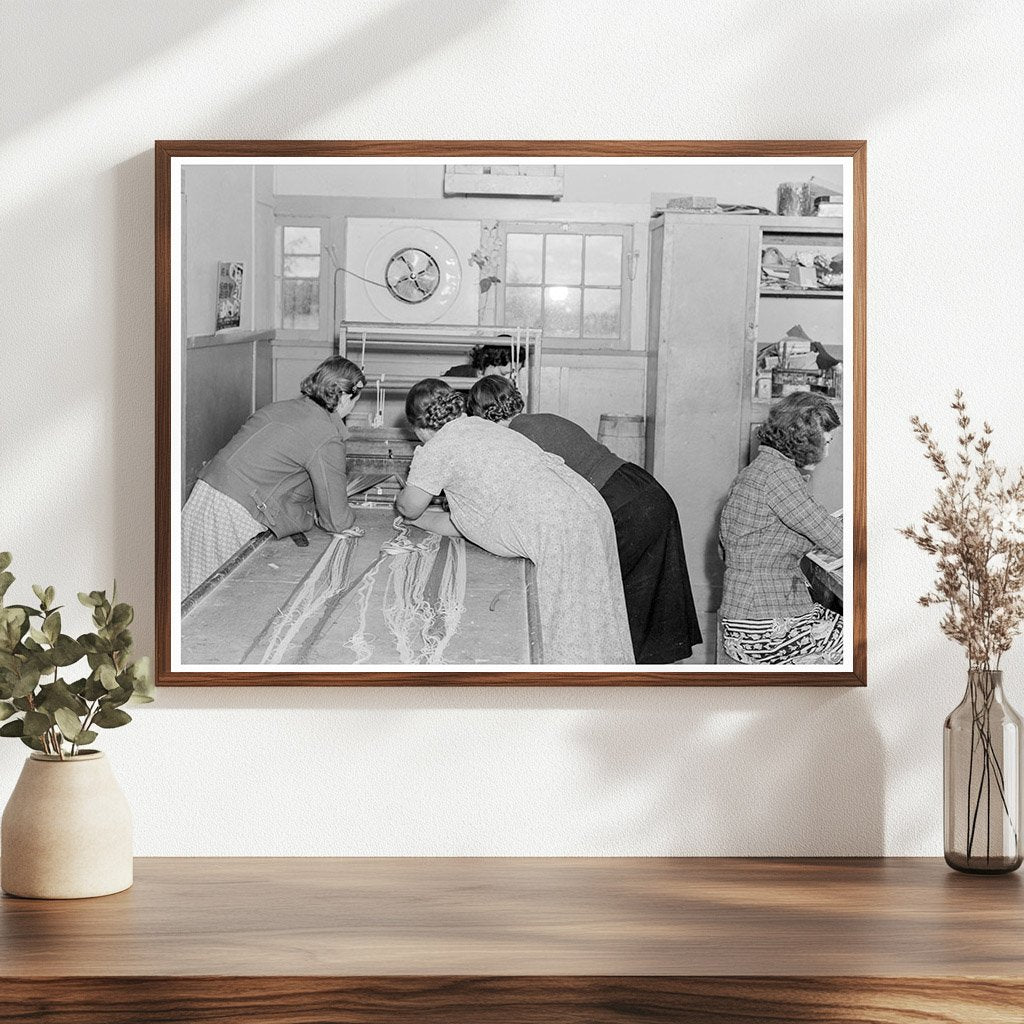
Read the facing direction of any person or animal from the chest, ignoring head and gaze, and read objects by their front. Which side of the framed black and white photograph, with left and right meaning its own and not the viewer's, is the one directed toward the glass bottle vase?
left

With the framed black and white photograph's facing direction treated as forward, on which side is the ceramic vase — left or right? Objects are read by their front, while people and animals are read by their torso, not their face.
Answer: on its right

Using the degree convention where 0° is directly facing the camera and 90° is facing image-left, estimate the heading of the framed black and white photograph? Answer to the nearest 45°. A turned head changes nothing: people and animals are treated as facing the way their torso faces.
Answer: approximately 0°

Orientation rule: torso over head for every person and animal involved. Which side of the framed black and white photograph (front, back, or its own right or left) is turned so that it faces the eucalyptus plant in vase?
right

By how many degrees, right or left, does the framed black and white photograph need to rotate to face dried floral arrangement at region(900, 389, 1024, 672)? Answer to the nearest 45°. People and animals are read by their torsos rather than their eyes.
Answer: approximately 90° to its left
